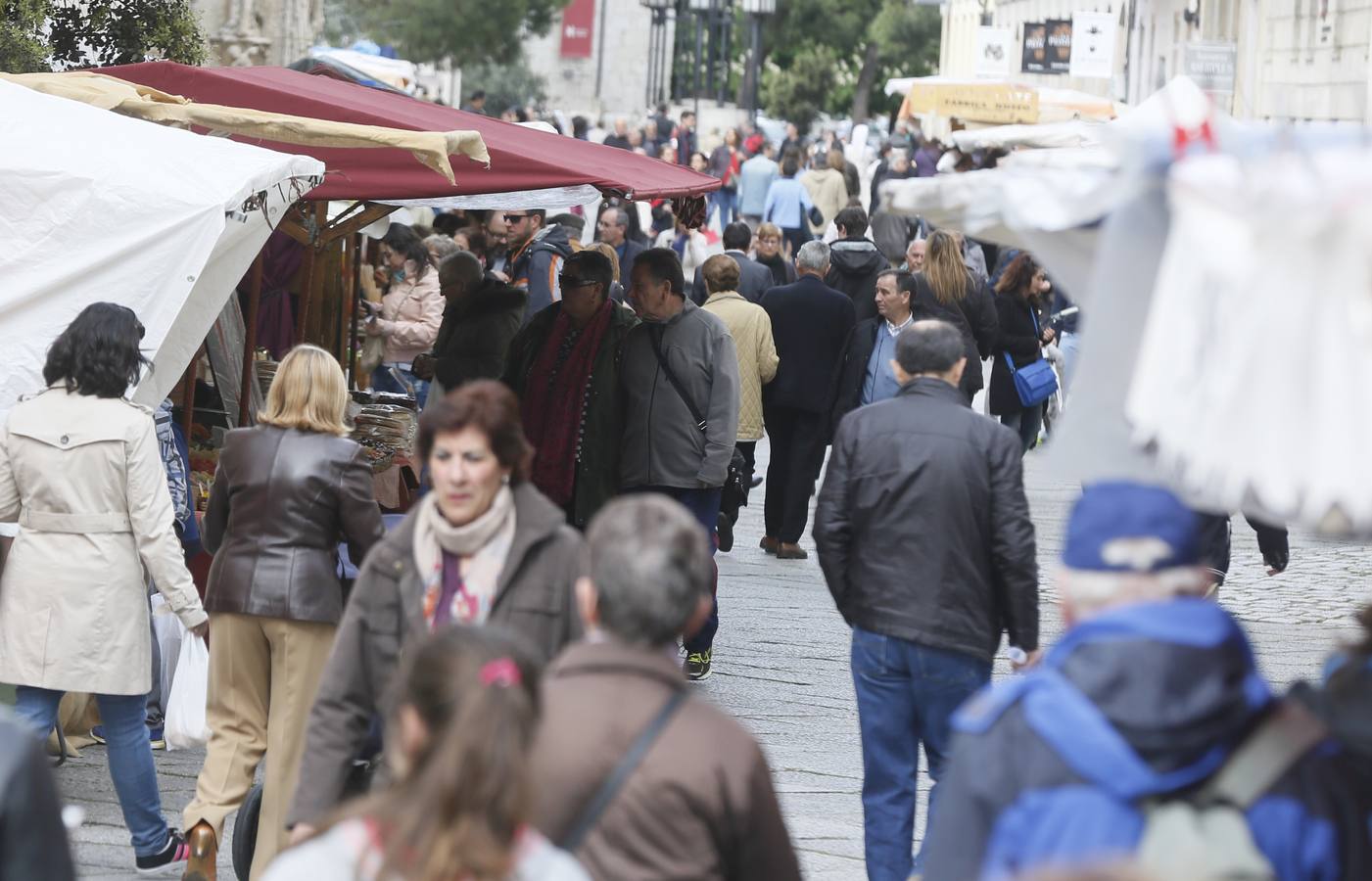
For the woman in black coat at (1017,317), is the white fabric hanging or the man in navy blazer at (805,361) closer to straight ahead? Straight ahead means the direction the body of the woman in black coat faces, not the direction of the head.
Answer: the white fabric hanging

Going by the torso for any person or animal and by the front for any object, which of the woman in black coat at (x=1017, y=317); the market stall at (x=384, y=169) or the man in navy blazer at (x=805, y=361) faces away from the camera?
the man in navy blazer

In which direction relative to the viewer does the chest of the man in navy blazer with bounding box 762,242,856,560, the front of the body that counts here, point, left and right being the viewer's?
facing away from the viewer

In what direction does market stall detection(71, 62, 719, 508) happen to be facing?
to the viewer's right

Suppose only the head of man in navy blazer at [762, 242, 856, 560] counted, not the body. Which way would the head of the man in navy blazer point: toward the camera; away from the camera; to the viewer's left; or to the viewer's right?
away from the camera

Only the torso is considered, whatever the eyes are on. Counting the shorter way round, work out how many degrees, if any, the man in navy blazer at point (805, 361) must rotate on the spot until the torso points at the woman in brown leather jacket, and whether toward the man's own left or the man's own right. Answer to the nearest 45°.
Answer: approximately 180°
